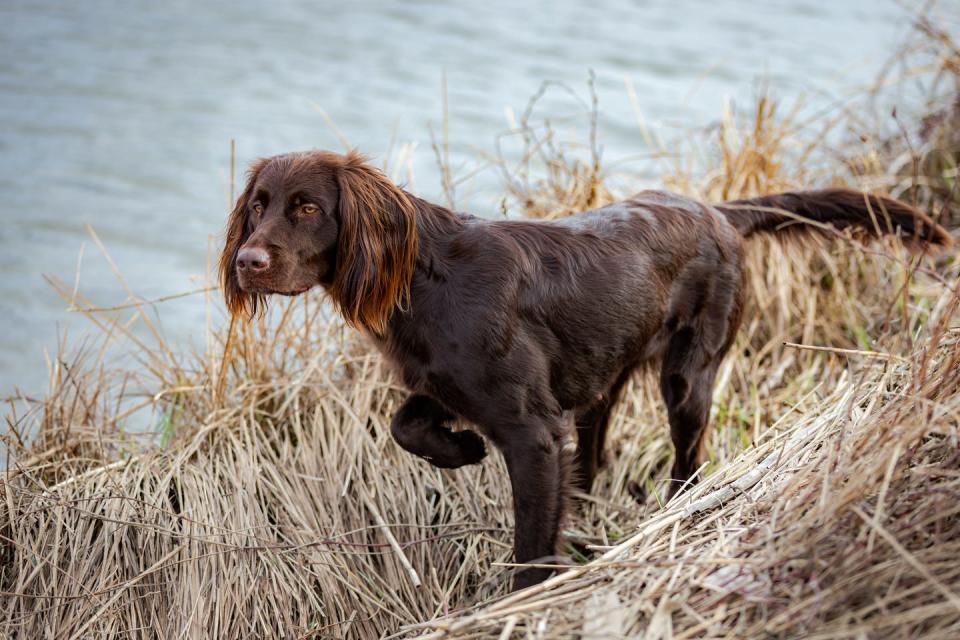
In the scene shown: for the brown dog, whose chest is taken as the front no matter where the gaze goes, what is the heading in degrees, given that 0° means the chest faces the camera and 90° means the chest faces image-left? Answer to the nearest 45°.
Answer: approximately 45°
